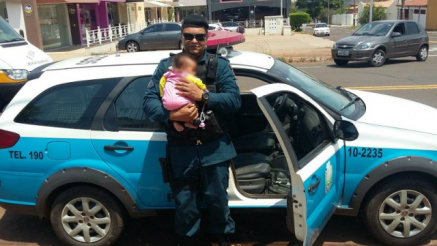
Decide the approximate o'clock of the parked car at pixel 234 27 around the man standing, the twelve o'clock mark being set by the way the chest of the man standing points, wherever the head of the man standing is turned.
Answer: The parked car is roughly at 6 o'clock from the man standing.

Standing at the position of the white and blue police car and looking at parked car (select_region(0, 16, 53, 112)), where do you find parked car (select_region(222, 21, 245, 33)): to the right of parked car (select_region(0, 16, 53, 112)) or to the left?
right

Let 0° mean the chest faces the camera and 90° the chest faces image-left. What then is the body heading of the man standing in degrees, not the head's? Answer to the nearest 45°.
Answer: approximately 0°

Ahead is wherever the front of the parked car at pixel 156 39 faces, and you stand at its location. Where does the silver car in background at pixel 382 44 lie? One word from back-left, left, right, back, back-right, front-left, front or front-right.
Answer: back-left

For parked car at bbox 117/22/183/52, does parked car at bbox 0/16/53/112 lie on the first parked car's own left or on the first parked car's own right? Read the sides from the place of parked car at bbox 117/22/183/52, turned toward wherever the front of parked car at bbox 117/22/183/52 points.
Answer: on the first parked car's own left

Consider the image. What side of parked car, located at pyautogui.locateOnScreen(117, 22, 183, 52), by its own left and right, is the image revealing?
left

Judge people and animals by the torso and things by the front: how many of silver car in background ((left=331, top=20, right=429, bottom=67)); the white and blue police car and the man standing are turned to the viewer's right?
1

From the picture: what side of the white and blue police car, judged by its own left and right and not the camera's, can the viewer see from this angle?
right

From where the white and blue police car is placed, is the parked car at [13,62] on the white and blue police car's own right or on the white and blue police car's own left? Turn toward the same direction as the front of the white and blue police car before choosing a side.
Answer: on the white and blue police car's own left

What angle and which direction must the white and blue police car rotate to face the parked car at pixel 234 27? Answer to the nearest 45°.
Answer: approximately 90° to its left

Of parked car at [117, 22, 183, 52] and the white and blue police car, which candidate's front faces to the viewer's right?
the white and blue police car

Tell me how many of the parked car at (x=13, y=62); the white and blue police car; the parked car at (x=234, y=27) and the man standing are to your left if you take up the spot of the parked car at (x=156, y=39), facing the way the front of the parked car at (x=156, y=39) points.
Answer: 3

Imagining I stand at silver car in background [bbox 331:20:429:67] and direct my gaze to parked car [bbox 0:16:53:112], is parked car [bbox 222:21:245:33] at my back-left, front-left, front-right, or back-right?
back-right

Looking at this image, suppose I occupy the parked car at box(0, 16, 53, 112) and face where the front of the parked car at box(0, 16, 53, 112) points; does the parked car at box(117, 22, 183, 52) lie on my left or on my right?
on my left

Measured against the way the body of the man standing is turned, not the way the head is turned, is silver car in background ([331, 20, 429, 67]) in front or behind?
behind

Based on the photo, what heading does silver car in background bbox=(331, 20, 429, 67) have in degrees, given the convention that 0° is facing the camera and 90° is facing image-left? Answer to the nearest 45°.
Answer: approximately 45°

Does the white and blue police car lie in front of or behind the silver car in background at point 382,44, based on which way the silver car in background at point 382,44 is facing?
in front
